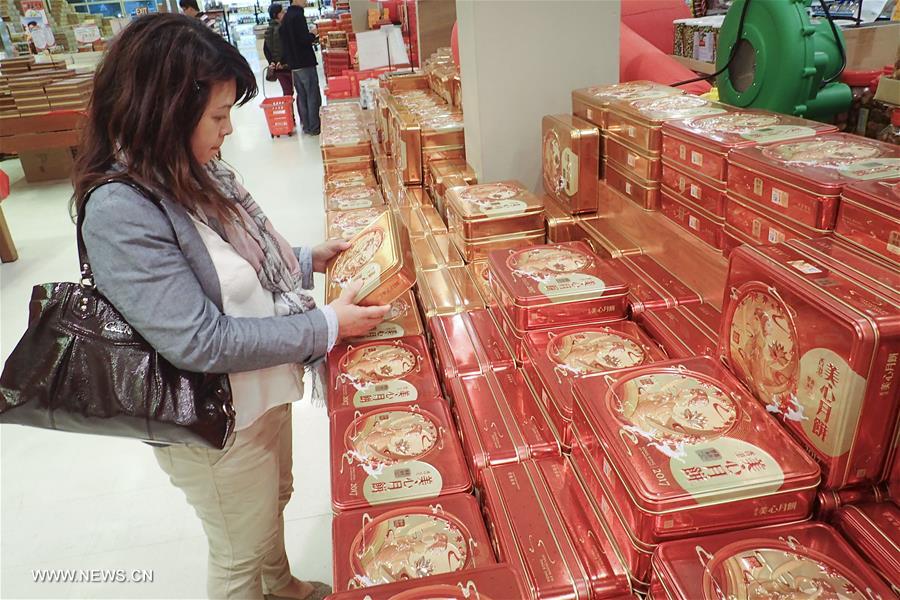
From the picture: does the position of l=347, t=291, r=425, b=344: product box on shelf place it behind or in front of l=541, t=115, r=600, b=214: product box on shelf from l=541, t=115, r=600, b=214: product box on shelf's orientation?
in front

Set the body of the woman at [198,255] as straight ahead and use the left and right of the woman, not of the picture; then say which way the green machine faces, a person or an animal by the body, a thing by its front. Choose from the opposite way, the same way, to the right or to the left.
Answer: the opposite way

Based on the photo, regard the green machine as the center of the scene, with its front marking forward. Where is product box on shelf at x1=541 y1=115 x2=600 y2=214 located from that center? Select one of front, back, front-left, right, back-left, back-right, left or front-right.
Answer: front-right

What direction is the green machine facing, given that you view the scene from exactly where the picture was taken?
facing the viewer and to the left of the viewer

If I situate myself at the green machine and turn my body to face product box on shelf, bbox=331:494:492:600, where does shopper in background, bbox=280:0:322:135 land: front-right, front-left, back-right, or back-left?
back-right

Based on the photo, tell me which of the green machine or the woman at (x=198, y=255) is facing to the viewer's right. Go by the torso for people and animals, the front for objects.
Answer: the woman

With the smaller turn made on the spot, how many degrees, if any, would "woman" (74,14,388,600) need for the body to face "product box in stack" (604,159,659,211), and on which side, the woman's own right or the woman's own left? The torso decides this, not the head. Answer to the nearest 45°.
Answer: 0° — they already face it

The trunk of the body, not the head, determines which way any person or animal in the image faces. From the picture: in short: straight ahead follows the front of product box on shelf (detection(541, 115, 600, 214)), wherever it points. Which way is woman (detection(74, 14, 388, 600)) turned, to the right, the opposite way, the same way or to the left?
the opposite way

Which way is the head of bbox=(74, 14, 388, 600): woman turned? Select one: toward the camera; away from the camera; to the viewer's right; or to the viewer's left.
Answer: to the viewer's right

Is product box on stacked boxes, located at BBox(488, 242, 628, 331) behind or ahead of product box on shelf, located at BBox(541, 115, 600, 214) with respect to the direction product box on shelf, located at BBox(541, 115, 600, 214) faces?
ahead

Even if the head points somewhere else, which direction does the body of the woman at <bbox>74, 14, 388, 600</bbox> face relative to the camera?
to the viewer's right

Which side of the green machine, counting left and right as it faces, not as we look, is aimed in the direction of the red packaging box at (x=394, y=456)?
front

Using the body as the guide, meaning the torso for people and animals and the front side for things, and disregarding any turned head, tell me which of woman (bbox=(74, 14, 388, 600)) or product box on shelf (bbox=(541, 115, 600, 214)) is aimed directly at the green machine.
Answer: the woman

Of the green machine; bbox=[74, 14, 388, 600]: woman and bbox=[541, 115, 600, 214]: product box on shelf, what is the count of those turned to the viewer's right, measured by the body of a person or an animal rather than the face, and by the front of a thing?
1

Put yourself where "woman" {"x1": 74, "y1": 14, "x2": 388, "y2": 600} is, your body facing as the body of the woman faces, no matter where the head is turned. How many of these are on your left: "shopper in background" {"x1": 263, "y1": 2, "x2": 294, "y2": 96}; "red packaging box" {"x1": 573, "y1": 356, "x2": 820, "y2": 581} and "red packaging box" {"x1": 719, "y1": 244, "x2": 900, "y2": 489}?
1
